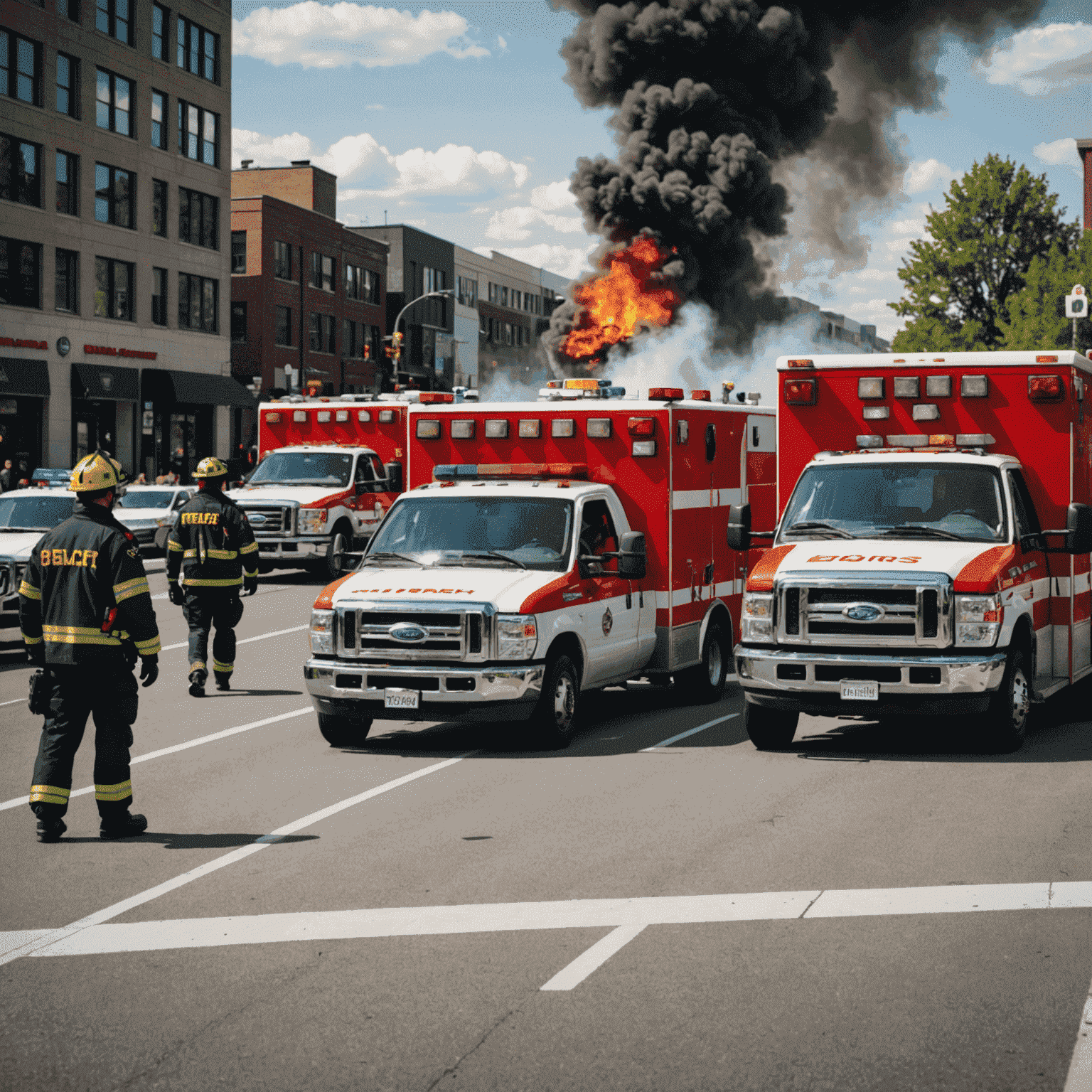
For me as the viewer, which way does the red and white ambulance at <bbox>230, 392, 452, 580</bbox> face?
facing the viewer and to the left of the viewer

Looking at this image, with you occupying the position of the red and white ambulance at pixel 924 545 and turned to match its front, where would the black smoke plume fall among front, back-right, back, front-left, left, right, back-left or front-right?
back

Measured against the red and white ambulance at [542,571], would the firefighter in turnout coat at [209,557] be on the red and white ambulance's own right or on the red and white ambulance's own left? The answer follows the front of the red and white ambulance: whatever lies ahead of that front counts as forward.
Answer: on the red and white ambulance's own right

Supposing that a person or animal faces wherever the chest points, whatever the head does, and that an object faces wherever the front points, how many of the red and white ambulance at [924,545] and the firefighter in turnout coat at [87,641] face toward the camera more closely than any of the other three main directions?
1

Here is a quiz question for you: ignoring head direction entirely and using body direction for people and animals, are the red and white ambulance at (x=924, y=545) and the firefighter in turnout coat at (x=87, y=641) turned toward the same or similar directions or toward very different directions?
very different directions

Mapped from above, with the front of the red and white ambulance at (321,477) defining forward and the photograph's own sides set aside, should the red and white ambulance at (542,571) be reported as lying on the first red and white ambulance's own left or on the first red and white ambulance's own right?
on the first red and white ambulance's own left

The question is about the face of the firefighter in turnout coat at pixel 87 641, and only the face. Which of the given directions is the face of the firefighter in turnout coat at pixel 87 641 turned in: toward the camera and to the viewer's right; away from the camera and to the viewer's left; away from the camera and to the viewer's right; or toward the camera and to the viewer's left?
away from the camera and to the viewer's right

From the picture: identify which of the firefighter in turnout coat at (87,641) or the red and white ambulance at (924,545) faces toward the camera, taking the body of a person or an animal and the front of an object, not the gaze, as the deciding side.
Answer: the red and white ambulance

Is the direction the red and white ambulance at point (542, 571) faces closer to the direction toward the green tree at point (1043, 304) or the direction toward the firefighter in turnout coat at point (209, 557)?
the firefighter in turnout coat

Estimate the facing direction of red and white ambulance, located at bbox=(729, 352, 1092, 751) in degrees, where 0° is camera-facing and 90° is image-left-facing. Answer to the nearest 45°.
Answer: approximately 0°

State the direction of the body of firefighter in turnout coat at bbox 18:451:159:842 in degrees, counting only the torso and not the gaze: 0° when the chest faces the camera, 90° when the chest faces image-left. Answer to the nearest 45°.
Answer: approximately 225°

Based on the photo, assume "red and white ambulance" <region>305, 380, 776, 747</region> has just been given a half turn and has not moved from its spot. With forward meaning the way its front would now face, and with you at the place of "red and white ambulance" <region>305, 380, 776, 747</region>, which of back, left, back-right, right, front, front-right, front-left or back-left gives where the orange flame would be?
front-left

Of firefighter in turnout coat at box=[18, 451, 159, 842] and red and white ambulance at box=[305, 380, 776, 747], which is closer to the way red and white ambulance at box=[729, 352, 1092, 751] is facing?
the firefighter in turnout coat
